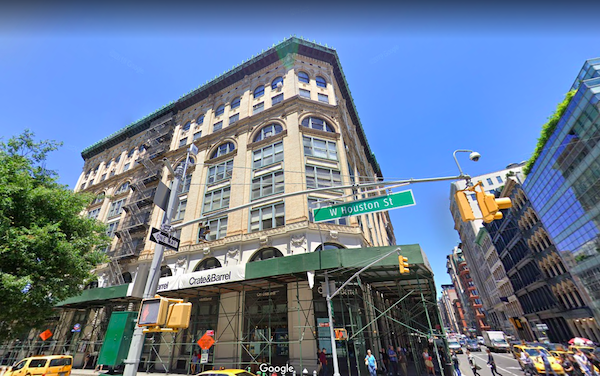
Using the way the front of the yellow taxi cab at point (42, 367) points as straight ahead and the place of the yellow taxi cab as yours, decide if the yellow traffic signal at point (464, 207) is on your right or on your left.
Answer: on your left

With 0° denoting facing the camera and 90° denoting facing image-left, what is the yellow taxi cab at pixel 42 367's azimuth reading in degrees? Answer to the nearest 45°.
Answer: approximately 90°
